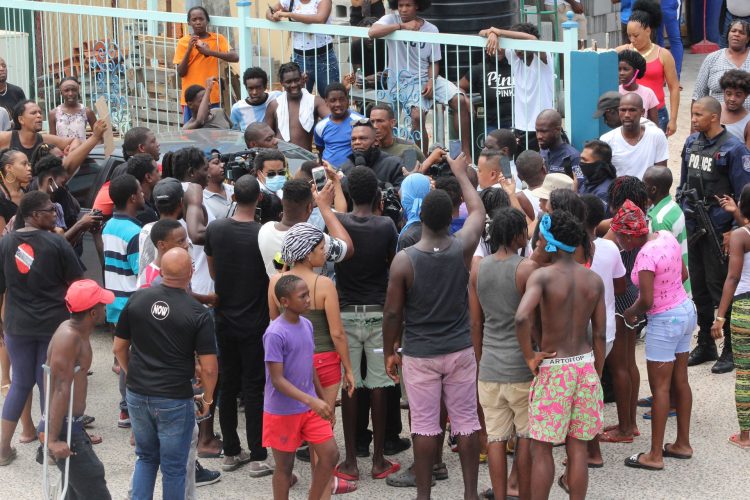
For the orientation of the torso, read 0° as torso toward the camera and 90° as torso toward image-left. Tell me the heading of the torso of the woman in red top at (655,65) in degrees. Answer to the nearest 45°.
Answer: approximately 45°

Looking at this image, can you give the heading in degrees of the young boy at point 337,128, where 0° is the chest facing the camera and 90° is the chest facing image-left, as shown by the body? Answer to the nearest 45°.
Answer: approximately 0°

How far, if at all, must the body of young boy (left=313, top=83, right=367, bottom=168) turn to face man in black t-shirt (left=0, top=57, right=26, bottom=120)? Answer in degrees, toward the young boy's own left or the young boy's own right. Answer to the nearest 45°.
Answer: approximately 135° to the young boy's own right

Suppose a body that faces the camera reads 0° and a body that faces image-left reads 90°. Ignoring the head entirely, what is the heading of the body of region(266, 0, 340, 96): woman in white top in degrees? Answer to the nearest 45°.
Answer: approximately 45°

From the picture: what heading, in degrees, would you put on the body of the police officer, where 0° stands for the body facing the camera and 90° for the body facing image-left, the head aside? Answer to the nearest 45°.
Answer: approximately 45°

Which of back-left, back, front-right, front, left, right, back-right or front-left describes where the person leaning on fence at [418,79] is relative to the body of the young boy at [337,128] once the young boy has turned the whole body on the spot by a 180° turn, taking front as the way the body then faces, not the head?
front-right

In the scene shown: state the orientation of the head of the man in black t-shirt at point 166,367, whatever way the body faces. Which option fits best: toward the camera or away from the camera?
away from the camera

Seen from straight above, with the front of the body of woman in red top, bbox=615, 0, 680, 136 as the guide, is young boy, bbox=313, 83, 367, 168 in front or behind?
in front

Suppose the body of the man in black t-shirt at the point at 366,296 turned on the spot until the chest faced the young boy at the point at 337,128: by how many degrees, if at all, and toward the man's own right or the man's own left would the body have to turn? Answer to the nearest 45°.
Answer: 0° — they already face them

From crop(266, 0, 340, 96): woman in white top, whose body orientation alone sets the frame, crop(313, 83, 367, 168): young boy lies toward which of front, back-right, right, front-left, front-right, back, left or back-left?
front-left

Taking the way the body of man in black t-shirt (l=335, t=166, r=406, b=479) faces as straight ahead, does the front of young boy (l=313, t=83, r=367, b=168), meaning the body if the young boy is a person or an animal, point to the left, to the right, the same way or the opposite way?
the opposite way

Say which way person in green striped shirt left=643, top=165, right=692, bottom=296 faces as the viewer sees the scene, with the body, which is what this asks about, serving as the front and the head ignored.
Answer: to the viewer's left

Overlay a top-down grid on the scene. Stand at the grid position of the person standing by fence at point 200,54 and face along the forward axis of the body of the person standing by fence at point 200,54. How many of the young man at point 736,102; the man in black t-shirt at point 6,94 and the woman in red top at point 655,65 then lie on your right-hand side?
1

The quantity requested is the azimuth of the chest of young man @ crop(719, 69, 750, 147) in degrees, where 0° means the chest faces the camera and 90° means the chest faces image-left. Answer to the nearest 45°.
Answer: approximately 45°
